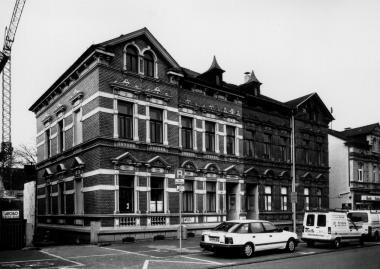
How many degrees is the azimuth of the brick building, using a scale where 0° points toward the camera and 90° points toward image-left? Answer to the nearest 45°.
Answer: approximately 315°

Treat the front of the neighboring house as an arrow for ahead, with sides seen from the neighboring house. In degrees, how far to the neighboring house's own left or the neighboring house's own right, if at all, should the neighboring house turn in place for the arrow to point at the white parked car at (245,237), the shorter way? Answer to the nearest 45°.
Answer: approximately 45° to the neighboring house's own right

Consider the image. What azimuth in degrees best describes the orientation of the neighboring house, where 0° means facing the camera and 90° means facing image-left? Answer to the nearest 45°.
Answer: approximately 315°

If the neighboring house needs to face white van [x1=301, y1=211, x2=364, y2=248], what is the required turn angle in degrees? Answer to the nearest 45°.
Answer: approximately 45° to its right

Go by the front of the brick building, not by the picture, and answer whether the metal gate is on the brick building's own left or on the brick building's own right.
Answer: on the brick building's own right

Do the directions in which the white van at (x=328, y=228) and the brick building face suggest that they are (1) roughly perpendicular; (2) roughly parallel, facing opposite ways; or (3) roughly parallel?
roughly perpendicular

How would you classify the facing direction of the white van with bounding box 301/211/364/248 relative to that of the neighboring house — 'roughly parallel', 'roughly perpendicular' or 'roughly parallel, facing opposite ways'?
roughly perpendicular
